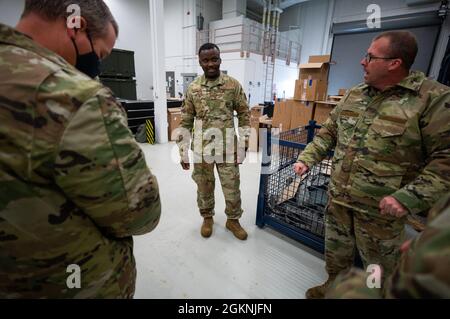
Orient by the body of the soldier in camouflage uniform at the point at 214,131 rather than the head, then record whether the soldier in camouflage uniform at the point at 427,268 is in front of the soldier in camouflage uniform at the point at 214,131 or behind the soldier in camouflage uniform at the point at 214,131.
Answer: in front

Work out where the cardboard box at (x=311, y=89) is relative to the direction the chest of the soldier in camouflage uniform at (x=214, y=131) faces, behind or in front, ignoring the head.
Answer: behind

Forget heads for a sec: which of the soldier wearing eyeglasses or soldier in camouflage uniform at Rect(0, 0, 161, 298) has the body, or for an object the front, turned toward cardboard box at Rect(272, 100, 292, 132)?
the soldier in camouflage uniform

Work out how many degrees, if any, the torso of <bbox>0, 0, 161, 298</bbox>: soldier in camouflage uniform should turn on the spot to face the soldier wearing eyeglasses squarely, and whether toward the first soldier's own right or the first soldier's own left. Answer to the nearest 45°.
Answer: approximately 45° to the first soldier's own right

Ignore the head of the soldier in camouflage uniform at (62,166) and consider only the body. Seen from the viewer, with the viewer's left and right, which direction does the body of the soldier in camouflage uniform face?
facing away from the viewer and to the right of the viewer

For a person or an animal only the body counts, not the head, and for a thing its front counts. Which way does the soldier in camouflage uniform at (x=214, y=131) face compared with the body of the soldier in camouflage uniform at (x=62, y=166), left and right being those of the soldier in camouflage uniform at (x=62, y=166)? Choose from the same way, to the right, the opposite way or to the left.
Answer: the opposite way

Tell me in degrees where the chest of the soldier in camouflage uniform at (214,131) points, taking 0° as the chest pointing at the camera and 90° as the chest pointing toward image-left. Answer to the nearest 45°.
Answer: approximately 0°

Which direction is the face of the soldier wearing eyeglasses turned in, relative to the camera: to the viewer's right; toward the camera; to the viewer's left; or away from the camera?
to the viewer's left

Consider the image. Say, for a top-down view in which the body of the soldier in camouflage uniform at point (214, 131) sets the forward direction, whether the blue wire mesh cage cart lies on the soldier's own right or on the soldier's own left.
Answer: on the soldier's own left

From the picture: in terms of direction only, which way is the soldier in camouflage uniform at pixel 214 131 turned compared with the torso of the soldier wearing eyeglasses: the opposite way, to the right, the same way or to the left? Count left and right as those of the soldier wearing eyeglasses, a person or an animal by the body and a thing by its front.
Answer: to the left
